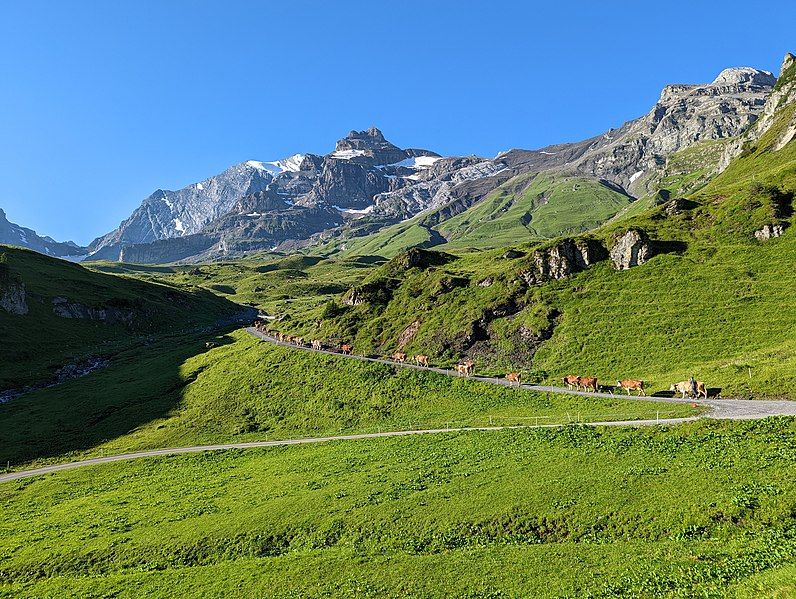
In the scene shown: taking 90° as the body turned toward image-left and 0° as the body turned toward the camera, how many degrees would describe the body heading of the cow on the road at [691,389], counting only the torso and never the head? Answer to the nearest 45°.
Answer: approximately 90°
